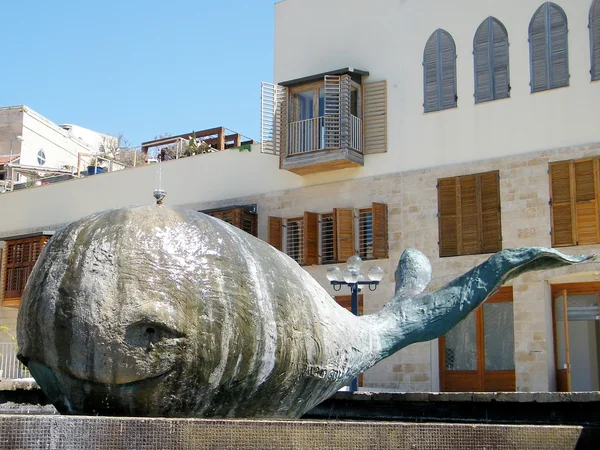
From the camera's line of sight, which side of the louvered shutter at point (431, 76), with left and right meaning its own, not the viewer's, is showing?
front

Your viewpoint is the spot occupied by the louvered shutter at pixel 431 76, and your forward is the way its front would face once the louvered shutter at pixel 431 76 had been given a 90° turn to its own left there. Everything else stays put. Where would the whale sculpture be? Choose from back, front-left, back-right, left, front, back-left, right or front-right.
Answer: right

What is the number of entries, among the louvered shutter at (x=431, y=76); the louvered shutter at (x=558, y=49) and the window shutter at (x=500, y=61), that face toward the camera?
3

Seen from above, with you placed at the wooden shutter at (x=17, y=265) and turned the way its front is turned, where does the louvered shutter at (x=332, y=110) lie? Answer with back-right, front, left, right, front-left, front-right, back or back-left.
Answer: left

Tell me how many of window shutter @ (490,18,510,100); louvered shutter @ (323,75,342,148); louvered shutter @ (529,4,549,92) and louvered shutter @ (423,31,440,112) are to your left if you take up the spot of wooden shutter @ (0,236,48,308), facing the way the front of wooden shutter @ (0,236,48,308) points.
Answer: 4

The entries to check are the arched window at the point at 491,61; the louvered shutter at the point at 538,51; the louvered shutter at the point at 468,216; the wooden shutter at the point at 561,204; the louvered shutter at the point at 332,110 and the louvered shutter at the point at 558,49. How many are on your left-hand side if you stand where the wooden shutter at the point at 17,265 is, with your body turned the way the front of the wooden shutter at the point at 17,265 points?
6

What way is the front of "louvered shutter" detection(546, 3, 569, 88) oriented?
toward the camera

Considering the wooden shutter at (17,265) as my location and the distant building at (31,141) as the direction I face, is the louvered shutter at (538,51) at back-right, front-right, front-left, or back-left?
back-right

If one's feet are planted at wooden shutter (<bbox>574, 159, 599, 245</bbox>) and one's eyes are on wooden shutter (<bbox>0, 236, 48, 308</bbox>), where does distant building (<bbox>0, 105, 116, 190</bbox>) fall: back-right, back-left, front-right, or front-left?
front-right

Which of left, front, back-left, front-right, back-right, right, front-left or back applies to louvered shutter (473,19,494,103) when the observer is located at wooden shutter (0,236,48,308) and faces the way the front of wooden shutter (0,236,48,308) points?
left

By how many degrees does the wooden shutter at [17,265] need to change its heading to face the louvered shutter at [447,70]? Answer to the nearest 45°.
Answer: approximately 90° to its left

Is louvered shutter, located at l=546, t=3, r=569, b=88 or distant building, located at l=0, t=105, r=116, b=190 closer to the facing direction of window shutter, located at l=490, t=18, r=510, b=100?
the louvered shutter

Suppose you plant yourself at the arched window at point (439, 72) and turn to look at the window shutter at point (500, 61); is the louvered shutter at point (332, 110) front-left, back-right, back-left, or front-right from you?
back-right
